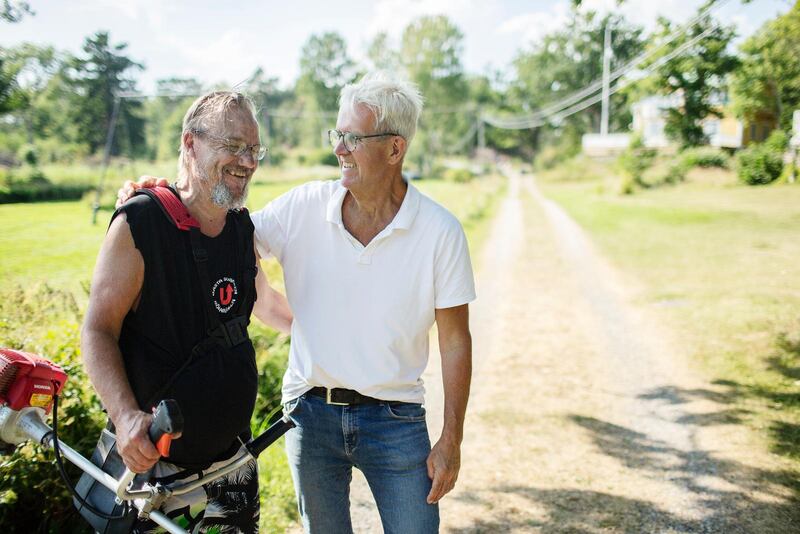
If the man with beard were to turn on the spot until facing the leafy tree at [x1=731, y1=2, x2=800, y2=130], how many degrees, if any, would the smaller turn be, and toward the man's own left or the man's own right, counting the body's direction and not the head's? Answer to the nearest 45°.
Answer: approximately 90° to the man's own left

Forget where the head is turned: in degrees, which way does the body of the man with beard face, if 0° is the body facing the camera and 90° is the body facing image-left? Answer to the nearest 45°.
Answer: approximately 315°

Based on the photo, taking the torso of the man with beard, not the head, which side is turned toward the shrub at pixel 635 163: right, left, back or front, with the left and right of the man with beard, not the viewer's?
left

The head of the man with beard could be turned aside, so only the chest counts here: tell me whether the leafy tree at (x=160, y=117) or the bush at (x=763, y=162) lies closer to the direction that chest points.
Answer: the bush

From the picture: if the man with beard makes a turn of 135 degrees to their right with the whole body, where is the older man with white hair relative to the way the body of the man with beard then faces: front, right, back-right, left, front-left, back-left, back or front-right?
back

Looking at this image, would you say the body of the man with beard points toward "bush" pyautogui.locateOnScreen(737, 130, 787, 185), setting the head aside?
no

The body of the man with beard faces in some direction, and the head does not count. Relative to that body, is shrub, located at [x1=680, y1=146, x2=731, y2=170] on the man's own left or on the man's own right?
on the man's own left

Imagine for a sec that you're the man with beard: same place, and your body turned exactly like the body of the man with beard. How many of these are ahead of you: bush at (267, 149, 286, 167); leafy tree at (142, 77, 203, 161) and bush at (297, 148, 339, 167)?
0

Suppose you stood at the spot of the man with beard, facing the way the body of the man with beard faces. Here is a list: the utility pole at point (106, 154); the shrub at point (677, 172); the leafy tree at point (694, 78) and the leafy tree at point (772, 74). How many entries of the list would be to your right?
0

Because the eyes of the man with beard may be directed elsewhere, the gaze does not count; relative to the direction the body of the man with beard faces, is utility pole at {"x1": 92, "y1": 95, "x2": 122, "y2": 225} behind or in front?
behind

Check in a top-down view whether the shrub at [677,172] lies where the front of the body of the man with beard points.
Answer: no

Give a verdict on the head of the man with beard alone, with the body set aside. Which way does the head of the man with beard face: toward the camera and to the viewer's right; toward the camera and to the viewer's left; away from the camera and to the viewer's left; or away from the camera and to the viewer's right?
toward the camera and to the viewer's right

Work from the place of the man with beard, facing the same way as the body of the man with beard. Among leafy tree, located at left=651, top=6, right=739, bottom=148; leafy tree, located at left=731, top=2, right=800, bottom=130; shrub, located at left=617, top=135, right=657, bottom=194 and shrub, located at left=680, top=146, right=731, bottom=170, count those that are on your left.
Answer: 4

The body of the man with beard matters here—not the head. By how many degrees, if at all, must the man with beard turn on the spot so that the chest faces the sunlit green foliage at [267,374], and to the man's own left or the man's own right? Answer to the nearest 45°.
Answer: approximately 135° to the man's own left

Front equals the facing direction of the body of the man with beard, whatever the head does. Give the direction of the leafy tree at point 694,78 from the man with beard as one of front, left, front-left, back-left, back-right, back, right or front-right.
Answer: left

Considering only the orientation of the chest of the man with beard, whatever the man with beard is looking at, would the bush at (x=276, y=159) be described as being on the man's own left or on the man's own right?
on the man's own left
